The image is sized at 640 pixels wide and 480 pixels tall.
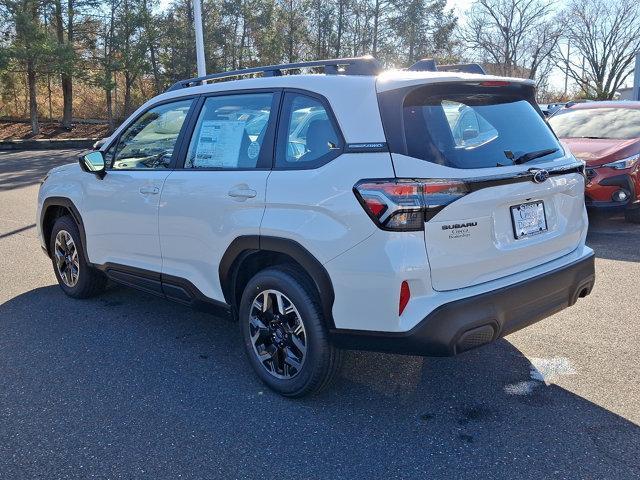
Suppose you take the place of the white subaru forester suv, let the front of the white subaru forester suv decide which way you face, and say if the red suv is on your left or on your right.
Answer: on your right

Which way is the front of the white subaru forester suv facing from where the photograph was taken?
facing away from the viewer and to the left of the viewer

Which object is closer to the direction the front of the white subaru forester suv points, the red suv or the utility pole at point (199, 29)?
the utility pole

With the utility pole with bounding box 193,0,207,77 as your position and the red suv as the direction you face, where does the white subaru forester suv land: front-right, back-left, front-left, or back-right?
front-right

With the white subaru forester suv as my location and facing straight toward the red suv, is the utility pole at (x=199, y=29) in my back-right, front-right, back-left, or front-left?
front-left

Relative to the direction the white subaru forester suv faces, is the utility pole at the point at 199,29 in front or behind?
in front

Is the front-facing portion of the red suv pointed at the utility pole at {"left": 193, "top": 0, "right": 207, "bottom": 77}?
no

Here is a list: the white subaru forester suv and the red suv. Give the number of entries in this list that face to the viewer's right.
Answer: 0

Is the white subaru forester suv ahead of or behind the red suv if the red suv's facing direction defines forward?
ahead

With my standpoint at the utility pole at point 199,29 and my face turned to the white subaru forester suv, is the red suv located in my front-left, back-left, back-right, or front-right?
front-left

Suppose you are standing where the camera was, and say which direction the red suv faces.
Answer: facing the viewer and to the left of the viewer
